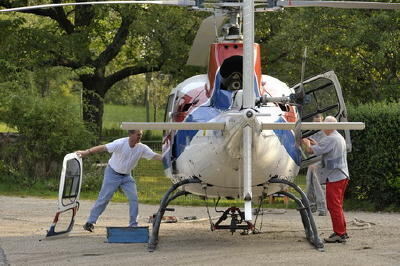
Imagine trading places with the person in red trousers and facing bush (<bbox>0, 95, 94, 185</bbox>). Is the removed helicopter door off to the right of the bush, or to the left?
left

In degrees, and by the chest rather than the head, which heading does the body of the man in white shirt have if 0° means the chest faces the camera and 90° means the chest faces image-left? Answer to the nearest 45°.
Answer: approximately 315°

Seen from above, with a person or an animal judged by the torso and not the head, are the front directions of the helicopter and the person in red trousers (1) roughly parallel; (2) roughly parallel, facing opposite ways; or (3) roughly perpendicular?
roughly perpendicular

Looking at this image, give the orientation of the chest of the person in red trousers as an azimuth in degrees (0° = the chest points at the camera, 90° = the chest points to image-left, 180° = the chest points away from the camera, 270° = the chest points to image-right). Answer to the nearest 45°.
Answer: approximately 90°

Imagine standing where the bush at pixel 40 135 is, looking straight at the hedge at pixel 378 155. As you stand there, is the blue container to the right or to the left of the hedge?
right

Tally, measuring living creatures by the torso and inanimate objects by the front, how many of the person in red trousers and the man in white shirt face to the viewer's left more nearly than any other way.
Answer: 1

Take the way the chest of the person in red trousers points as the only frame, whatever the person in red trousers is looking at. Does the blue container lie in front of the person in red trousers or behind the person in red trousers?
in front

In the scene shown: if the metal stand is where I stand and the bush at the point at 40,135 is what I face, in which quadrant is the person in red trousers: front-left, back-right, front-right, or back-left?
back-right
